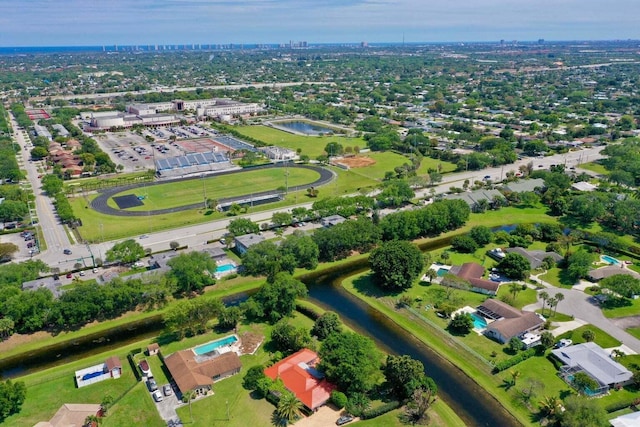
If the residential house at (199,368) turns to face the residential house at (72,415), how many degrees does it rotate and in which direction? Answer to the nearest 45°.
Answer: approximately 90° to its right

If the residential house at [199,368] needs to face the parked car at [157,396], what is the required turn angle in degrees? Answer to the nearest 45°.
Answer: approximately 45° to its right

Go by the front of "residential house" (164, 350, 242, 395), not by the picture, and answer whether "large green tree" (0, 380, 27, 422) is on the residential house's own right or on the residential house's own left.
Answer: on the residential house's own right

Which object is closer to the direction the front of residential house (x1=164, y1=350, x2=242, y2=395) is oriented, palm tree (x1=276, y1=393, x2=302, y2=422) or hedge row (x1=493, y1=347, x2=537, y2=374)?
the palm tree

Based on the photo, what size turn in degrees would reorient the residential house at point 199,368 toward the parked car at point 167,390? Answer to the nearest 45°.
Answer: approximately 90° to its right

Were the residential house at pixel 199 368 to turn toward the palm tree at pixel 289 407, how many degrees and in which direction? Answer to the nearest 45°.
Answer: approximately 45° to its left

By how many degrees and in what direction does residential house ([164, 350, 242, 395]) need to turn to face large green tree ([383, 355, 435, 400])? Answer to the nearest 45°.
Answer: approximately 45° to its left

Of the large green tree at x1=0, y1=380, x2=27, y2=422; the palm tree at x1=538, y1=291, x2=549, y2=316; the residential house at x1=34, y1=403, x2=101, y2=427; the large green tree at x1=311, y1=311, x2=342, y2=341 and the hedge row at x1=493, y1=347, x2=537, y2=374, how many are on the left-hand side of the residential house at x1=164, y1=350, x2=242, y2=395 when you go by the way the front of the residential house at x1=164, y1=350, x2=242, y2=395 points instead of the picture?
3

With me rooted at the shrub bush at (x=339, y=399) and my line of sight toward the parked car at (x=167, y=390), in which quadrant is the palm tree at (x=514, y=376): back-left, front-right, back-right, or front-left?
back-right

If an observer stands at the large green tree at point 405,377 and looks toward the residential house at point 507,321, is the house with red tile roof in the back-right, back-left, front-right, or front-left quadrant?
back-left

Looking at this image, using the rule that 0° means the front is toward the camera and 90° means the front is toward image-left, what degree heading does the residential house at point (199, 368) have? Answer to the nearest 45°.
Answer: approximately 0°

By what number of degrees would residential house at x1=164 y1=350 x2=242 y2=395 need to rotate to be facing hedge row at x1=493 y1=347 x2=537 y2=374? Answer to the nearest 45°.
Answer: approximately 90° to its left

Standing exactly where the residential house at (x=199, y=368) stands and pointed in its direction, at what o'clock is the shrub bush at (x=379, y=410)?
The shrub bush is roughly at 10 o'clock from the residential house.

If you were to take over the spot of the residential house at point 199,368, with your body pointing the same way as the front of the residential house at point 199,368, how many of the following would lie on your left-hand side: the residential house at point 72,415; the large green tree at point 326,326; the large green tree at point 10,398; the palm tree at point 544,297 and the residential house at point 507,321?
3
